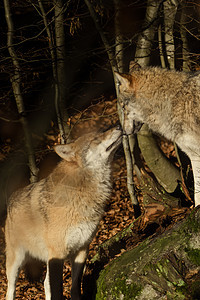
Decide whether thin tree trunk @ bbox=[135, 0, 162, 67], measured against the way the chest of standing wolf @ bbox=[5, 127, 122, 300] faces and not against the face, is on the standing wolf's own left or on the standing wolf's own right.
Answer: on the standing wolf's own left

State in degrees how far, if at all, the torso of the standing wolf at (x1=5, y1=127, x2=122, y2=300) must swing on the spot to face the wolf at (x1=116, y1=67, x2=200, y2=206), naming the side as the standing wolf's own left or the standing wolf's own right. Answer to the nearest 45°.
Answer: approximately 45° to the standing wolf's own left

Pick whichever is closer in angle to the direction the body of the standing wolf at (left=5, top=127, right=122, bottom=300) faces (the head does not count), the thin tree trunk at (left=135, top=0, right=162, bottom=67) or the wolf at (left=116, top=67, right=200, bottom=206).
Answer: the wolf

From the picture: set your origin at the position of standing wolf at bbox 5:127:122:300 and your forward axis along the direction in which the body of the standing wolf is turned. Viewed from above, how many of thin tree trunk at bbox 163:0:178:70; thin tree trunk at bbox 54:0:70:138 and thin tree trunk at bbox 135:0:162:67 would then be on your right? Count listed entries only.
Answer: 0

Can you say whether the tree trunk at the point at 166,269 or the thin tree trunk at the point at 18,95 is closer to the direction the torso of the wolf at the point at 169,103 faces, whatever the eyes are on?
the thin tree trunk

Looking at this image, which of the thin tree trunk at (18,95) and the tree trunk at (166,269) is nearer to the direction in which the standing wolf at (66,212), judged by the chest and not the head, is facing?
the tree trunk

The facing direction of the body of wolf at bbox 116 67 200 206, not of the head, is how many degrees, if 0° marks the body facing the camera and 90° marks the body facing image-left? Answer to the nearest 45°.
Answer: approximately 90°

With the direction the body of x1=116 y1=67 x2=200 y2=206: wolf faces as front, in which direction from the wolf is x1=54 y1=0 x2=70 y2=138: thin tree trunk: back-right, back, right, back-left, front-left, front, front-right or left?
front-right

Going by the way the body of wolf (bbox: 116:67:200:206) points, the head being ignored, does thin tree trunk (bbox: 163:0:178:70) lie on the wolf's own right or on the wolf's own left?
on the wolf's own right

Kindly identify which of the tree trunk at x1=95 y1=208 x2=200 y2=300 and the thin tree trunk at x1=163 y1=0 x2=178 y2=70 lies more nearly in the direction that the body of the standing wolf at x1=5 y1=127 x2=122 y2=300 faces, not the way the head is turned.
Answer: the tree trunk

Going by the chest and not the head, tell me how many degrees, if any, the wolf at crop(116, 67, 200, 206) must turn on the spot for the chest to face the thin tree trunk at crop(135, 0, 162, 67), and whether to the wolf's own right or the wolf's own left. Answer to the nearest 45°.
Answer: approximately 90° to the wolf's own right

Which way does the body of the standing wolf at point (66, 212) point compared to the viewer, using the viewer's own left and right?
facing the viewer and to the right of the viewer

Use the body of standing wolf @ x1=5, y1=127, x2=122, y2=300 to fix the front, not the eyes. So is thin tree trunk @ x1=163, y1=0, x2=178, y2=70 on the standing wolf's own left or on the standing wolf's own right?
on the standing wolf's own left

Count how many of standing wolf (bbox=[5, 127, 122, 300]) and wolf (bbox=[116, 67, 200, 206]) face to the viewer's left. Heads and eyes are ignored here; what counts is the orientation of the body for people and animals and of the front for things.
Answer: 1

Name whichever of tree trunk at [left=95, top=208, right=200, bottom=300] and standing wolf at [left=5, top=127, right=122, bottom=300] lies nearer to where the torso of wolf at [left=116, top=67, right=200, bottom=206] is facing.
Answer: the standing wolf
